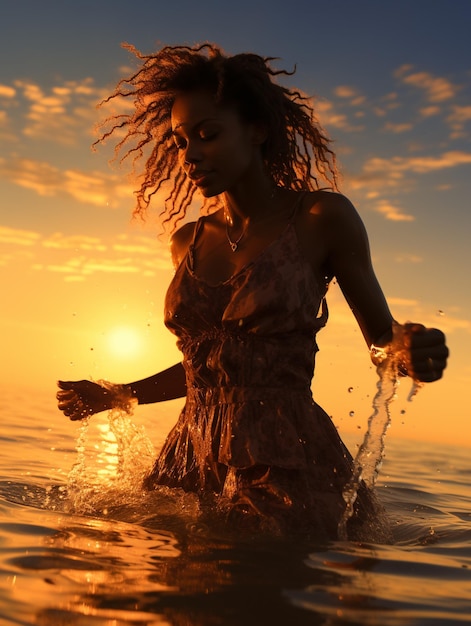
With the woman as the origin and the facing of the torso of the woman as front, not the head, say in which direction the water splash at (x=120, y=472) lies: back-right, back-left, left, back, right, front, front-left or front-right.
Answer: right

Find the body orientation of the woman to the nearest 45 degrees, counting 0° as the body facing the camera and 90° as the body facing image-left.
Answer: approximately 45°
